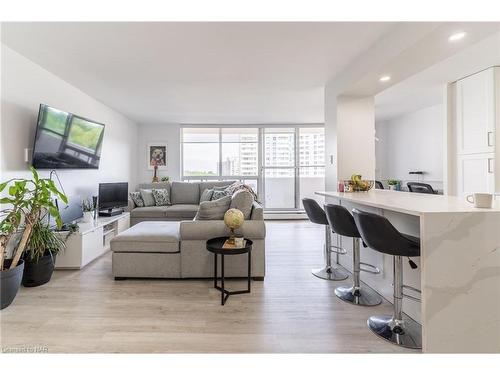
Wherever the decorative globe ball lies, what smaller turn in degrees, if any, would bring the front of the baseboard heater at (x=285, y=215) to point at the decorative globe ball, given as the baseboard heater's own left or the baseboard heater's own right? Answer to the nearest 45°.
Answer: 0° — it already faces it

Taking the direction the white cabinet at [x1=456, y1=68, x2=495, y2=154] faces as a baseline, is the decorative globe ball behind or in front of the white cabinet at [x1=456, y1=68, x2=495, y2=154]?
in front

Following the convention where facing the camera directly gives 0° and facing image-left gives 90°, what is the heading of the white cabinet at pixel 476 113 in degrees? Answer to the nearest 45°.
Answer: approximately 45°

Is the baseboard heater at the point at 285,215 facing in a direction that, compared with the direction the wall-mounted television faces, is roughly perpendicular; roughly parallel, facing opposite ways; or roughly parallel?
roughly perpendicular

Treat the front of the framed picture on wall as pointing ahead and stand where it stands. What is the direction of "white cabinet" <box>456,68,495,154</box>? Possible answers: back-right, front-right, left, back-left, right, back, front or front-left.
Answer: front-left

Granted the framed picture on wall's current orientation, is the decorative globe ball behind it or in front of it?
in front
